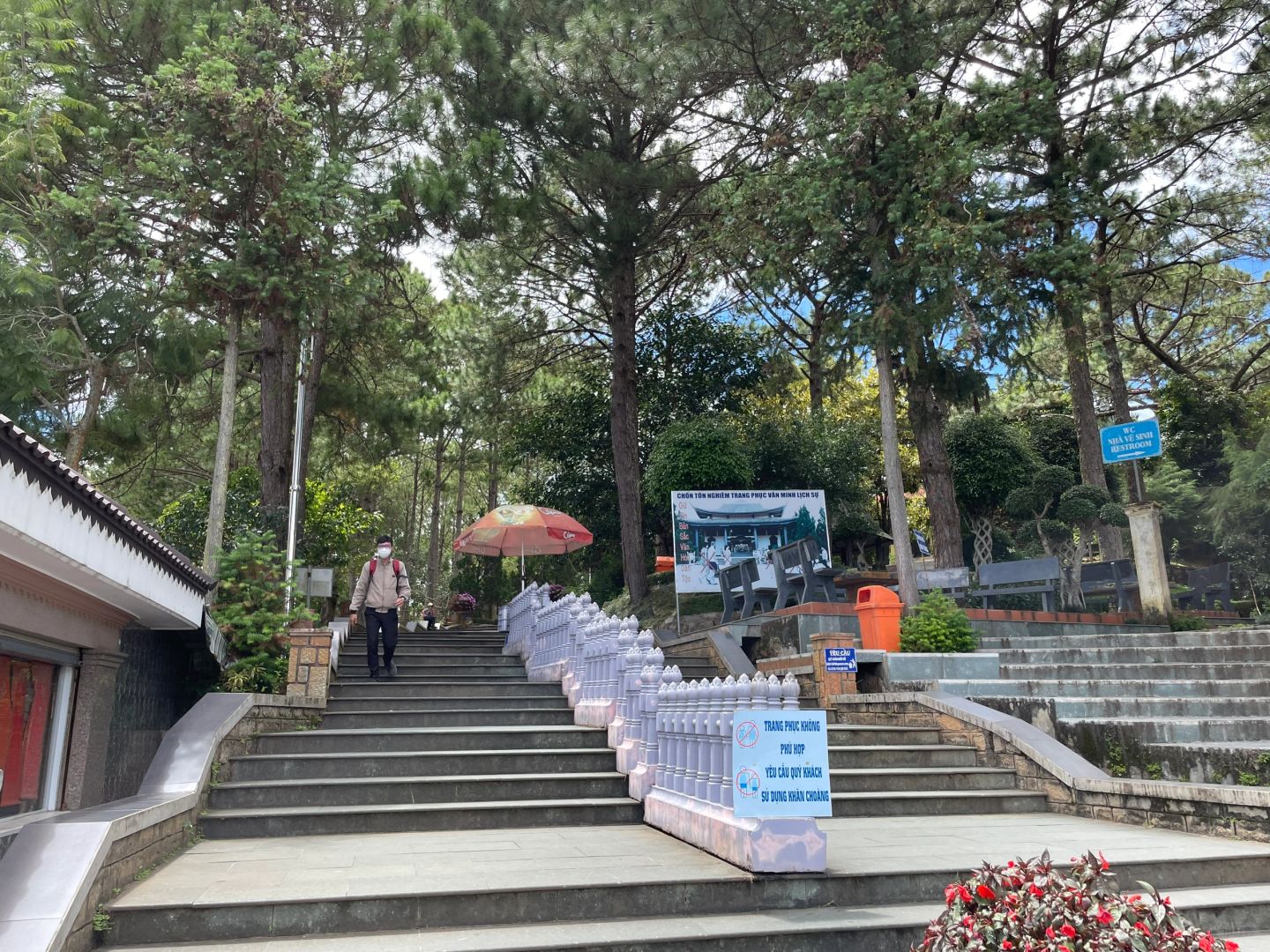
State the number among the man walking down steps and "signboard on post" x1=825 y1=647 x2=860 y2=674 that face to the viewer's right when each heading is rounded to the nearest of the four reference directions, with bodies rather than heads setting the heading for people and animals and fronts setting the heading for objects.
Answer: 0

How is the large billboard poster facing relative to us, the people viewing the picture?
facing the viewer

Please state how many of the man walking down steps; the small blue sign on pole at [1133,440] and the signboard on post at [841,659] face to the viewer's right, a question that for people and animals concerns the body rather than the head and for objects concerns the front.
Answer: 0

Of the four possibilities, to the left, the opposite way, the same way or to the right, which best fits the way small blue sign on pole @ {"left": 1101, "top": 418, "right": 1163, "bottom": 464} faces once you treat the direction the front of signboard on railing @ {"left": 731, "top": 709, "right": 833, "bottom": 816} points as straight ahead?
the same way

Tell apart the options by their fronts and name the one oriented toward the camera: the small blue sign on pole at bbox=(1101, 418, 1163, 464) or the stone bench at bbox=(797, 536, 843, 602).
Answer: the small blue sign on pole

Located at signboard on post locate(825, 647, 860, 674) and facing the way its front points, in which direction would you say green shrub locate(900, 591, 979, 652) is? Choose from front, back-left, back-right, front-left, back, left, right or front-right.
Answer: back-left

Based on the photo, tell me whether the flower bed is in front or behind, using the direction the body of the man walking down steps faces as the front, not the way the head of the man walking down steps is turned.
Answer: in front

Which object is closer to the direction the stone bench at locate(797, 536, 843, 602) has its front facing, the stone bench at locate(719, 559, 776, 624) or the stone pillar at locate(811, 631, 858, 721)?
the stone pillar

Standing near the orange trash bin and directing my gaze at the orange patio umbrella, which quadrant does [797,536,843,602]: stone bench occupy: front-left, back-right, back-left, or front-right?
front-right

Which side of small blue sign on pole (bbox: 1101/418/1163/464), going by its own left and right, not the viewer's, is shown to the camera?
front

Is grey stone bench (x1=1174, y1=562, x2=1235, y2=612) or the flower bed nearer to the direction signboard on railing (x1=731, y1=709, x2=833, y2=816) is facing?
the flower bed

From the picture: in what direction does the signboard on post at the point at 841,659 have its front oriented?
toward the camera

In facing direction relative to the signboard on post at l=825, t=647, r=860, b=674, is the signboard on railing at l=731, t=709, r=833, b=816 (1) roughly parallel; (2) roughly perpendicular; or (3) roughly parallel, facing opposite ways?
roughly parallel

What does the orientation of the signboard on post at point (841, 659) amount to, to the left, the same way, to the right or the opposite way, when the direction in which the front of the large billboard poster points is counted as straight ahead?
the same way

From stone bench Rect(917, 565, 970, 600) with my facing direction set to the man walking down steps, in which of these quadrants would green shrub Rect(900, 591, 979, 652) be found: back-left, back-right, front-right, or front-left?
front-left

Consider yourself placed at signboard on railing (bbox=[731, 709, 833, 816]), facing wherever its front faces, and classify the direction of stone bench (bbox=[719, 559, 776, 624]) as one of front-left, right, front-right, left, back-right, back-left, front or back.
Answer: back
